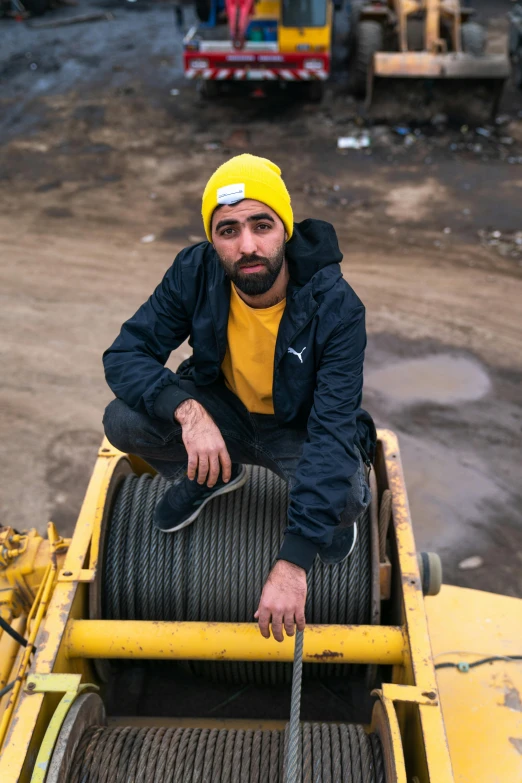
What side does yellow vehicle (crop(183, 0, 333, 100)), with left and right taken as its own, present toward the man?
front

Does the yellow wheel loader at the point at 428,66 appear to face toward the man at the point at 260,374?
yes

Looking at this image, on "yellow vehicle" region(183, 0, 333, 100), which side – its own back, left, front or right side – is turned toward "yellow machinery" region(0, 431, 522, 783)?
front

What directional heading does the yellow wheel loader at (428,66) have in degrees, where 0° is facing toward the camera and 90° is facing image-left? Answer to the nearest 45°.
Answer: approximately 0°

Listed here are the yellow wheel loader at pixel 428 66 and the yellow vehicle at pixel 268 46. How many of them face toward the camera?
2

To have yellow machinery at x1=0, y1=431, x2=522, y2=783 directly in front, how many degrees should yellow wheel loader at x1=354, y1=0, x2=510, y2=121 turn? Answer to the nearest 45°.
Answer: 0° — it already faces it

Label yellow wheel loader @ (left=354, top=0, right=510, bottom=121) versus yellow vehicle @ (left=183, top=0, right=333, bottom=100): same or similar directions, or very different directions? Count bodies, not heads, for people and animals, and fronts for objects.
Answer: same or similar directions

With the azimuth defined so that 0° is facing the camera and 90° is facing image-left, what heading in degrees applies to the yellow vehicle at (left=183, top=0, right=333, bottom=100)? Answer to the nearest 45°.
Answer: approximately 0°
